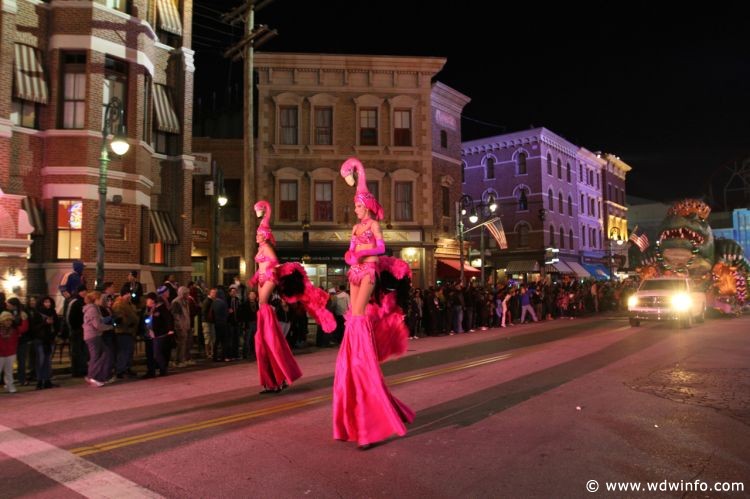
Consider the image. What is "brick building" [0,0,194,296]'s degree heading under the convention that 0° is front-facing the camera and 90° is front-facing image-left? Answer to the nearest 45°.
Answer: approximately 315°

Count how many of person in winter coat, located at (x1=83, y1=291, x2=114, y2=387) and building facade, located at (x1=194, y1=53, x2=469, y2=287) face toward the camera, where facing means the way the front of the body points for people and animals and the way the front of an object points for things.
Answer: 1

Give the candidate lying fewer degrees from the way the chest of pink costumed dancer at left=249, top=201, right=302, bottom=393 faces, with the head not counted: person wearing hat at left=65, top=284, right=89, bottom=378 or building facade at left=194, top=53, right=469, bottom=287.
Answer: the person wearing hat

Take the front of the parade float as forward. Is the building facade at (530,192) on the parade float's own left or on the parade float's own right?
on the parade float's own right

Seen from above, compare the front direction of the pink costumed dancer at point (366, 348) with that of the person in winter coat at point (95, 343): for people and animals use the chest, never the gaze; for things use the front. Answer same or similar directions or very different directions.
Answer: very different directions

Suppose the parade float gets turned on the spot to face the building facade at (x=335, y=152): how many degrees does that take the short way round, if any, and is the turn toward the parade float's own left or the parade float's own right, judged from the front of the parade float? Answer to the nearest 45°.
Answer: approximately 45° to the parade float's own right

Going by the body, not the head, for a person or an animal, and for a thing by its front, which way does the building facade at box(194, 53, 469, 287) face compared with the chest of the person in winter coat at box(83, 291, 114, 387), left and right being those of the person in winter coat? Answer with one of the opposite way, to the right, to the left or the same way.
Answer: to the right

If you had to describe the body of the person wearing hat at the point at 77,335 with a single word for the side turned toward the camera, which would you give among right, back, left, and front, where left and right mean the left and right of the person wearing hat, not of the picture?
right

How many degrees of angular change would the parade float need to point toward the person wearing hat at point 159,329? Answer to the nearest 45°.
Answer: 0° — it already faces them
